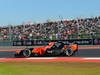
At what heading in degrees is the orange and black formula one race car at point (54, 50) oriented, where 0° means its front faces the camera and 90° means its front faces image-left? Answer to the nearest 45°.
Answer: approximately 90°

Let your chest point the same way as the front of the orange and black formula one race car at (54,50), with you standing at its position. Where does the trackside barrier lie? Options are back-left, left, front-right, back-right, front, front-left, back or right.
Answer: right
